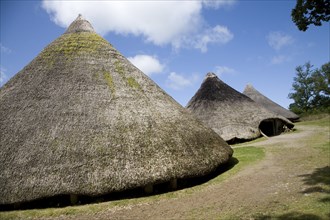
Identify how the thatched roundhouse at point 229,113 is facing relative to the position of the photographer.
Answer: facing the viewer and to the right of the viewer
